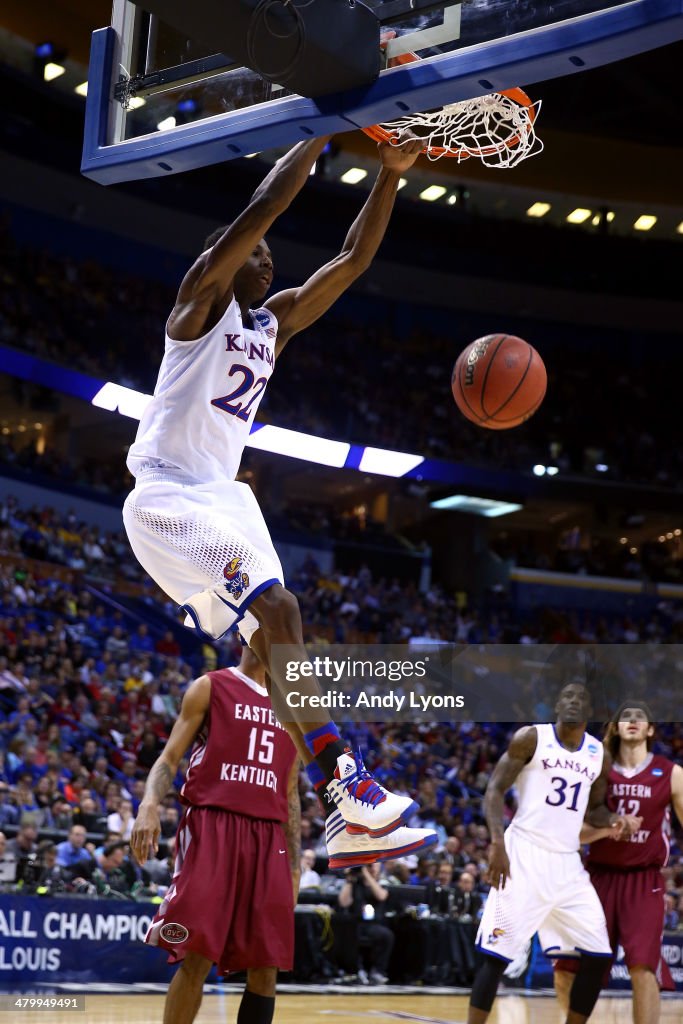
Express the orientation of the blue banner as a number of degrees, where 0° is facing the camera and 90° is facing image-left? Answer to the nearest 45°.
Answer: approximately 0°

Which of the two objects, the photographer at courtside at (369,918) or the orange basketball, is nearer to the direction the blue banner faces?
the orange basketball

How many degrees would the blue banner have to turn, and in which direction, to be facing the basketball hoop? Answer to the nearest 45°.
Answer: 0° — it already faces it

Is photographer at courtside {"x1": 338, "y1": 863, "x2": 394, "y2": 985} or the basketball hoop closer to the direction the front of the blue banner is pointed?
the basketball hoop

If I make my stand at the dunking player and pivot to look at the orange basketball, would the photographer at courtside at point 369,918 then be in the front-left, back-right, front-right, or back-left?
front-left

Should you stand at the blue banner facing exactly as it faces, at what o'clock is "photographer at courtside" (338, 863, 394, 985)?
The photographer at courtside is roughly at 8 o'clock from the blue banner.

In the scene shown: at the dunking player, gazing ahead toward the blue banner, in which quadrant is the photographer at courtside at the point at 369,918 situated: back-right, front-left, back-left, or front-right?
front-right

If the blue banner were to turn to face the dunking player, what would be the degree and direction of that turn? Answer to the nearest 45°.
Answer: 0° — it already faces them

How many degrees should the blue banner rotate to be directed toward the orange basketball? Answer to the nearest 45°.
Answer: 0° — it already faces it
